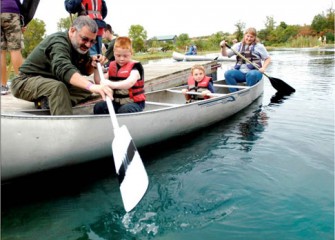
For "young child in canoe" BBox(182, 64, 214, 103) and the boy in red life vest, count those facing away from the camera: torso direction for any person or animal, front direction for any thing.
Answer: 0

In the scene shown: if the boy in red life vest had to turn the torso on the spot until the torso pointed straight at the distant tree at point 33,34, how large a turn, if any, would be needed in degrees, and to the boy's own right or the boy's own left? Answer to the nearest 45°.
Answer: approximately 135° to the boy's own right

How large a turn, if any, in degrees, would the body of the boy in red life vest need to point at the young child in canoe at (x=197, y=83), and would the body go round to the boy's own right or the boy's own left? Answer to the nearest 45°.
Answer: approximately 180°

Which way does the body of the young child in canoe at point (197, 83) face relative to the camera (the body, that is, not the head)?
toward the camera

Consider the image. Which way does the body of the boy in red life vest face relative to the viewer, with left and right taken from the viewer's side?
facing the viewer and to the left of the viewer

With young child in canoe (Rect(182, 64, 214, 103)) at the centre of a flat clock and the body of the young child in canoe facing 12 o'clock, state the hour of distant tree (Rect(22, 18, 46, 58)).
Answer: The distant tree is roughly at 5 o'clock from the young child in canoe.
